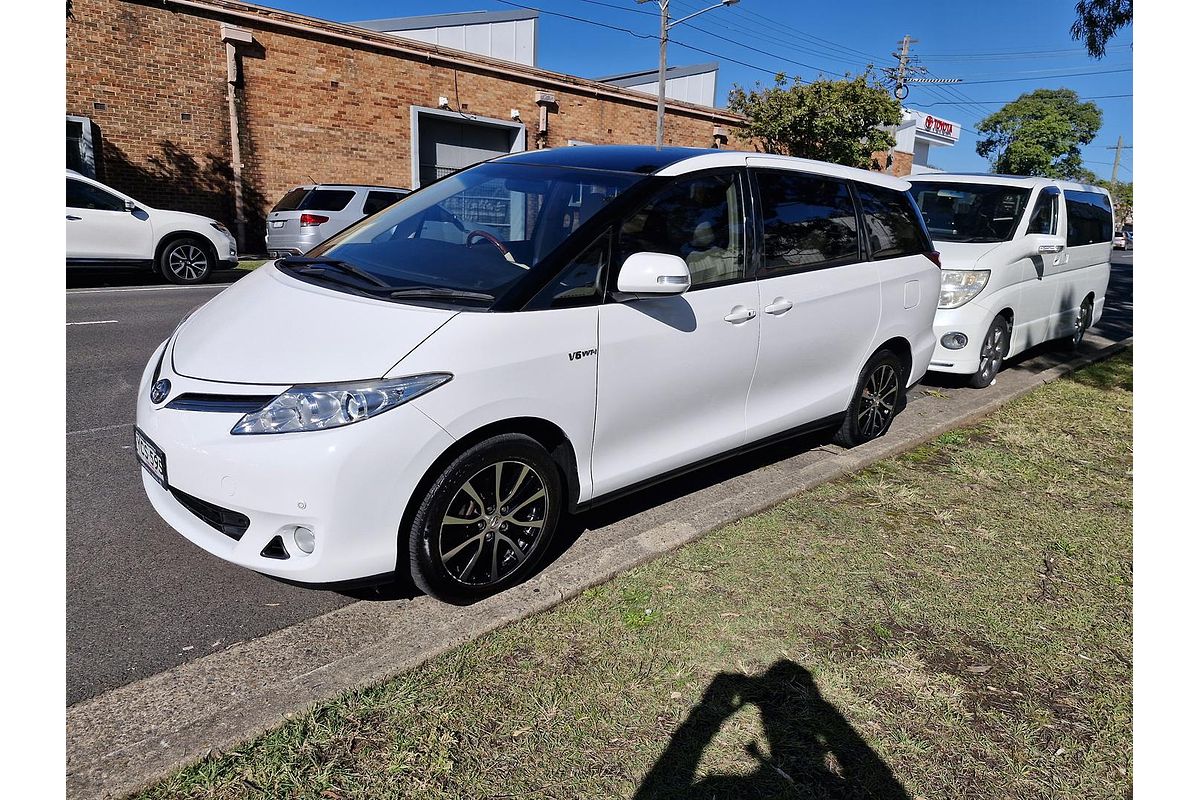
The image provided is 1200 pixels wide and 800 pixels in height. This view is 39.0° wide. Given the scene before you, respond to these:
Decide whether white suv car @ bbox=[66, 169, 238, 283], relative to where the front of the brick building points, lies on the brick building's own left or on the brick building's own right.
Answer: on the brick building's own right

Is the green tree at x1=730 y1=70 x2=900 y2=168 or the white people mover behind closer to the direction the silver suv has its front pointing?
the green tree

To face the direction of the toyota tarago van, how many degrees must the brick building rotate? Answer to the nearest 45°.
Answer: approximately 45° to its right

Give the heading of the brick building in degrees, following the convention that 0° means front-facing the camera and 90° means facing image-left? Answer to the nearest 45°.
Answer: approximately 315°

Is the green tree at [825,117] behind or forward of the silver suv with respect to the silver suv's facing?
forward

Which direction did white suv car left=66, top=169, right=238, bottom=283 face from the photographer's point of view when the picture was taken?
facing to the right of the viewer

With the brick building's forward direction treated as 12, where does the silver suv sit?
The silver suv is roughly at 1 o'clock from the brick building.

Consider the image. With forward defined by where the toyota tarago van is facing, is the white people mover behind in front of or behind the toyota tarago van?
behind
